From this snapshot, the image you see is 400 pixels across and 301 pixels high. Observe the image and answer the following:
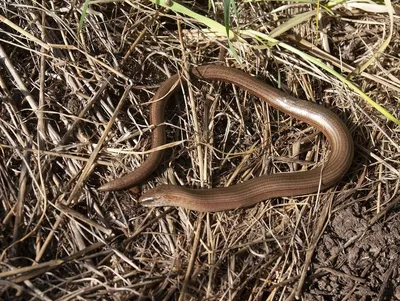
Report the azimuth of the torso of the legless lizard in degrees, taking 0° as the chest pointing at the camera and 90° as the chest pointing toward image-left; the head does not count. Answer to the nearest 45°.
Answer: approximately 90°
